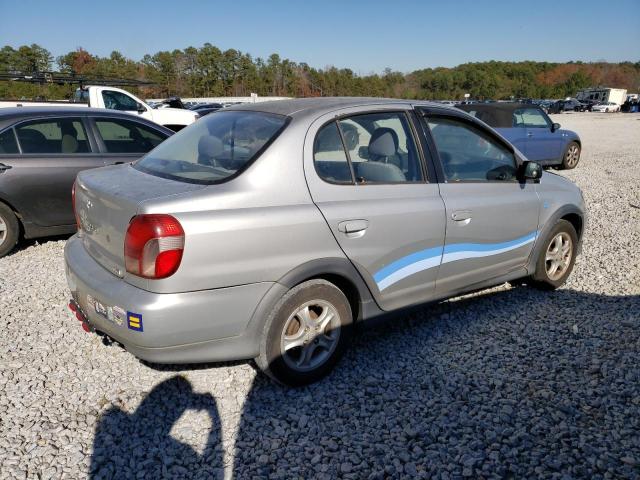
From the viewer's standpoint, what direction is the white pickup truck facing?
to the viewer's right

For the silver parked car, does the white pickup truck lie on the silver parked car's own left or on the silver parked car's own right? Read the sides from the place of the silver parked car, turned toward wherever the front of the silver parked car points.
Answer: on the silver parked car's own left

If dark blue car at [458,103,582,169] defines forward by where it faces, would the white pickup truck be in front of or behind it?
behind

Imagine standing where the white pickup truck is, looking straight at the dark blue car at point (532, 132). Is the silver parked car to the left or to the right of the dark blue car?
right

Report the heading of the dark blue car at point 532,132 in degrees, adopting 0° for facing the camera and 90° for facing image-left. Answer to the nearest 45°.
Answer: approximately 225°

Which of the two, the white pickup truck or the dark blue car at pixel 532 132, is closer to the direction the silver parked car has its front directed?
the dark blue car

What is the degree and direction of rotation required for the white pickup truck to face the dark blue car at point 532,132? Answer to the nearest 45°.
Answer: approximately 45° to its right

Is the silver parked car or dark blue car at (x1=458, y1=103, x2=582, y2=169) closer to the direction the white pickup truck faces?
the dark blue car

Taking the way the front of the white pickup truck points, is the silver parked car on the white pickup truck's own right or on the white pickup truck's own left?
on the white pickup truck's own right

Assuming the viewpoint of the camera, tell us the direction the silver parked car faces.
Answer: facing away from the viewer and to the right of the viewer

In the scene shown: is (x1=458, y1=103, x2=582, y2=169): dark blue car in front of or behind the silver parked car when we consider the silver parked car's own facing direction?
in front
